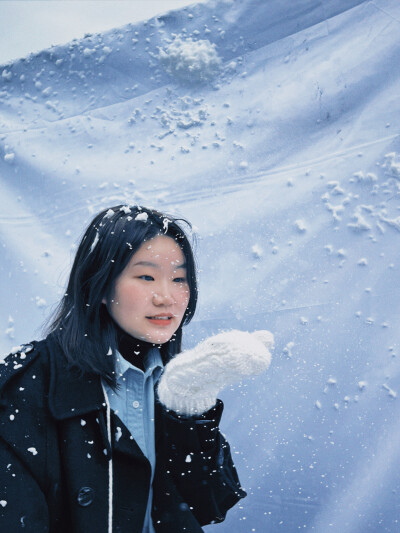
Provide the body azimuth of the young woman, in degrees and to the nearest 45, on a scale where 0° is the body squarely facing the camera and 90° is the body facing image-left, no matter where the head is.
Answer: approximately 315°

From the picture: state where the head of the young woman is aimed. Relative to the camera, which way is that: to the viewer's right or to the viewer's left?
to the viewer's right
